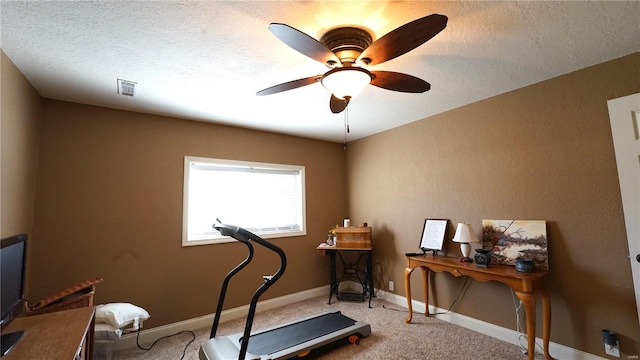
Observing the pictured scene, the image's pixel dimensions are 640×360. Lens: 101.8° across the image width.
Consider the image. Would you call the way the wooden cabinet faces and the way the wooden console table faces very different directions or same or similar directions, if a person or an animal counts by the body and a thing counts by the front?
very different directions

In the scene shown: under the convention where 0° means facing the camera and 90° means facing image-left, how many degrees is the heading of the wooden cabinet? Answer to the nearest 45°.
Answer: approximately 270°

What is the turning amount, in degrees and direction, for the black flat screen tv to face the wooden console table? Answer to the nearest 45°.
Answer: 0° — it already faces it

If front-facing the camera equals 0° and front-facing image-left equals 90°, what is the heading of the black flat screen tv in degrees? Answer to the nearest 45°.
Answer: approximately 315°

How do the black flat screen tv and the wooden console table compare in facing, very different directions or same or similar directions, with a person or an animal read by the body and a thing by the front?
very different directions

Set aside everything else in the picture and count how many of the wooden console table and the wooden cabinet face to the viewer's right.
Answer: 1

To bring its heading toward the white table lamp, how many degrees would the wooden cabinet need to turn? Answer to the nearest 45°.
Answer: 0° — it already faces it
